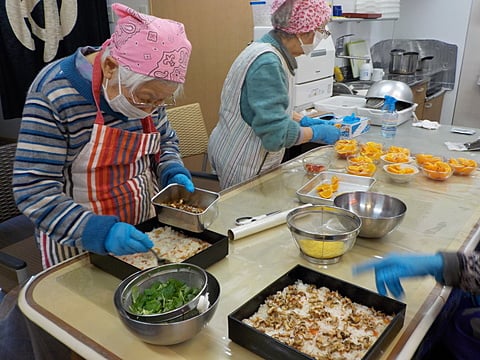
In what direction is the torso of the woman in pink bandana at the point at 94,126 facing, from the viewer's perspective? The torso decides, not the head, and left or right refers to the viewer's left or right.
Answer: facing the viewer and to the right of the viewer

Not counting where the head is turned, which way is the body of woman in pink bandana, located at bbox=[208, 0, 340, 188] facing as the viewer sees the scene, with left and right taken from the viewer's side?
facing to the right of the viewer

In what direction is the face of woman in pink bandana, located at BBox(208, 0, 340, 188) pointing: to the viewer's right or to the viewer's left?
to the viewer's right

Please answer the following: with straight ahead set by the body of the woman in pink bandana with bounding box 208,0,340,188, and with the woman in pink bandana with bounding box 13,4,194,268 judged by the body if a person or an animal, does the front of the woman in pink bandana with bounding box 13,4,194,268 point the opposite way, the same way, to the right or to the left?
the same way

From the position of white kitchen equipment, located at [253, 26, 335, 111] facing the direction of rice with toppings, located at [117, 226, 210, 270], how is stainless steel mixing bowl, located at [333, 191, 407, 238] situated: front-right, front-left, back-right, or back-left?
front-left

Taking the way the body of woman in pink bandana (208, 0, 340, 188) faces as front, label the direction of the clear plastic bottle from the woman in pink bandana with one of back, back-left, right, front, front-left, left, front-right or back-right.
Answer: front-left

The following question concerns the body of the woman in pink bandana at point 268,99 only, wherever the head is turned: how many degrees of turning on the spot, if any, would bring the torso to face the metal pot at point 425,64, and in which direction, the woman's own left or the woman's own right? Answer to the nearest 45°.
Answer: approximately 45° to the woman's own left

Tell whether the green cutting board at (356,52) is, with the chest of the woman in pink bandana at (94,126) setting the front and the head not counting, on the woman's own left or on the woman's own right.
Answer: on the woman's own left

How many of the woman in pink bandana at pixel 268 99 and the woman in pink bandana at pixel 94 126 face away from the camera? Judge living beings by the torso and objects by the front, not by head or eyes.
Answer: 0

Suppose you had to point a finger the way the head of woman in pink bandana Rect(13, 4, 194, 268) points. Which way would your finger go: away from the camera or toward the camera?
toward the camera

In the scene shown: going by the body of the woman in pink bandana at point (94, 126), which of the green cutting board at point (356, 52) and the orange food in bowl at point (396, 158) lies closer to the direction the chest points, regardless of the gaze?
the orange food in bowl
